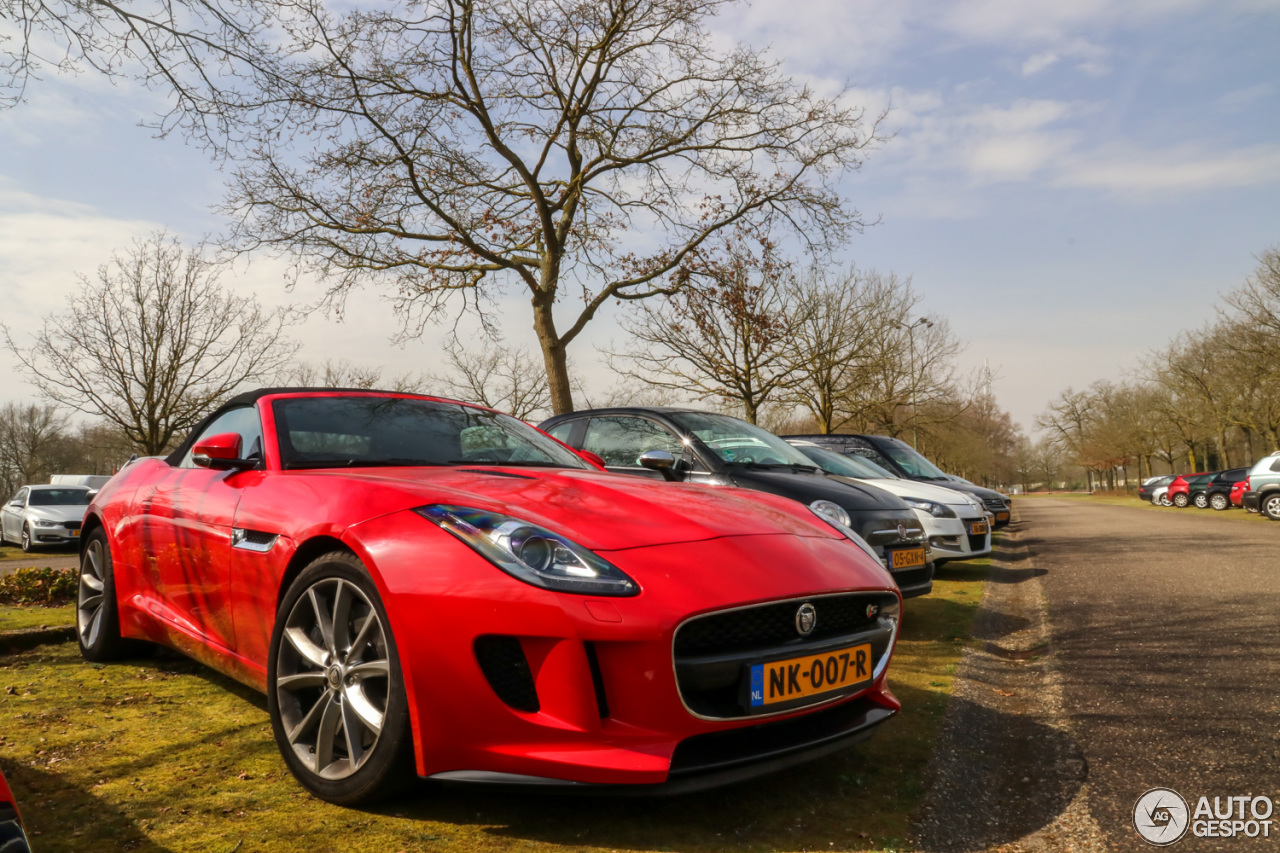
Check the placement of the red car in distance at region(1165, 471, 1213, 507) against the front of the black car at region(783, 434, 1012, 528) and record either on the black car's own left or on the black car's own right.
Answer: on the black car's own left

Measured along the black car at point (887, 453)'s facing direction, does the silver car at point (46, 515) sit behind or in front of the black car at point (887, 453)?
behind

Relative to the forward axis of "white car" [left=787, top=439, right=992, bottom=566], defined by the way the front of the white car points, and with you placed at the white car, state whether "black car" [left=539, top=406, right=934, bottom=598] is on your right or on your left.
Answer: on your right

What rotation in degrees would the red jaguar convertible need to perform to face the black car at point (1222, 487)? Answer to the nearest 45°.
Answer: approximately 90° to its left

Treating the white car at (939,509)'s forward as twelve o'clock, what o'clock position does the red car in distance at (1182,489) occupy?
The red car in distance is roughly at 8 o'clock from the white car.

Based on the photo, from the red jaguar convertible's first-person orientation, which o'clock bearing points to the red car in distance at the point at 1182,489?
The red car in distance is roughly at 9 o'clock from the red jaguar convertible.

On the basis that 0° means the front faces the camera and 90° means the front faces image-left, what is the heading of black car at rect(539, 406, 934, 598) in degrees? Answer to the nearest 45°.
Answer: approximately 315°

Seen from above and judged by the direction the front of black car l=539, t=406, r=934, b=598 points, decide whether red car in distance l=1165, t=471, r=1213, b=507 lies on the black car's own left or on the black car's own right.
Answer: on the black car's own left

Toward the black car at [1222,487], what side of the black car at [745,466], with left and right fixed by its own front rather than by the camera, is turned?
left
